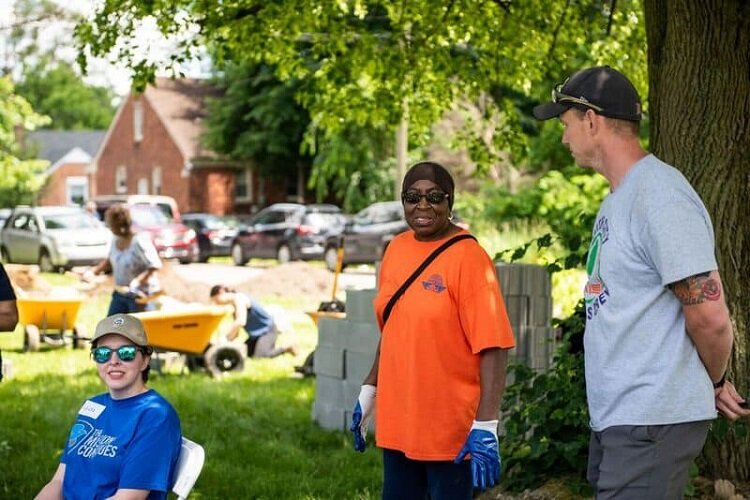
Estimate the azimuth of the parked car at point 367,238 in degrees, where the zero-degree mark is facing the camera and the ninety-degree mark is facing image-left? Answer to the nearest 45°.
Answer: approximately 90°

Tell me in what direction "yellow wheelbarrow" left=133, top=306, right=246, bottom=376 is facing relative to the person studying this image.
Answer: facing to the right of the viewer

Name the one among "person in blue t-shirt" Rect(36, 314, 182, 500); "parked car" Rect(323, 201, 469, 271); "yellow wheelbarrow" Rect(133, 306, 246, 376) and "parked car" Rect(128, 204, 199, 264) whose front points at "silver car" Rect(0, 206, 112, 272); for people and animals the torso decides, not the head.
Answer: "parked car" Rect(323, 201, 469, 271)

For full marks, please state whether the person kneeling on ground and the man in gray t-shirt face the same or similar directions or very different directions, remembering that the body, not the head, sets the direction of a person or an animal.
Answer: same or similar directions

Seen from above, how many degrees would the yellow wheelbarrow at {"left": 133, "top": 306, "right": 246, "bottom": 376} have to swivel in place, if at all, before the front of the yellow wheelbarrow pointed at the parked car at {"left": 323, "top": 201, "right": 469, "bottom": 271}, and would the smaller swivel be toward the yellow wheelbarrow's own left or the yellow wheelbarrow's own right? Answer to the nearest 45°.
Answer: approximately 90° to the yellow wheelbarrow's own left

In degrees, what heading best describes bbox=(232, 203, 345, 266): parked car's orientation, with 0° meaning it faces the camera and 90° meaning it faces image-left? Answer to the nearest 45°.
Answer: approximately 135°

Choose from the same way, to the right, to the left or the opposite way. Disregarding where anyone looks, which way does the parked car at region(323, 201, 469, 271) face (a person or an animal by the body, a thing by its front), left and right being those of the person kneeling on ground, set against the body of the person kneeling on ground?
the same way

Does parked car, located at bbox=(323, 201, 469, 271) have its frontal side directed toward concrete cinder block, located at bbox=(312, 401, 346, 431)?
no

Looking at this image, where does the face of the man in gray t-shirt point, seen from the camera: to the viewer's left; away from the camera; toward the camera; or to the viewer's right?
to the viewer's left

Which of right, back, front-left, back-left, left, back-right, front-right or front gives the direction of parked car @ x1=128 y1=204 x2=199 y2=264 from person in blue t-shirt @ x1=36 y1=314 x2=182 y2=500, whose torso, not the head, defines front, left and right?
back-right

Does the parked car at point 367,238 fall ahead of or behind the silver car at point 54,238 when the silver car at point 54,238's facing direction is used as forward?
ahead

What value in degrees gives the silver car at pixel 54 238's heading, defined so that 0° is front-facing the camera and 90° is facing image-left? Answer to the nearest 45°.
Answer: approximately 315°

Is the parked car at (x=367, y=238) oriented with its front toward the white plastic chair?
no

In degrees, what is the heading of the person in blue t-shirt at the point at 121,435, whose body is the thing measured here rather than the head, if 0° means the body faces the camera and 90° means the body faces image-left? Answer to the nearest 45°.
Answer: approximately 45°

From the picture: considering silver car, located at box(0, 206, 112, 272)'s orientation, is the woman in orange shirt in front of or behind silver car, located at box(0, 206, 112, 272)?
in front

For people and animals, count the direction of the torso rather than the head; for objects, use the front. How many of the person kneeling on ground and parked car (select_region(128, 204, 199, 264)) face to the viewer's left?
1
